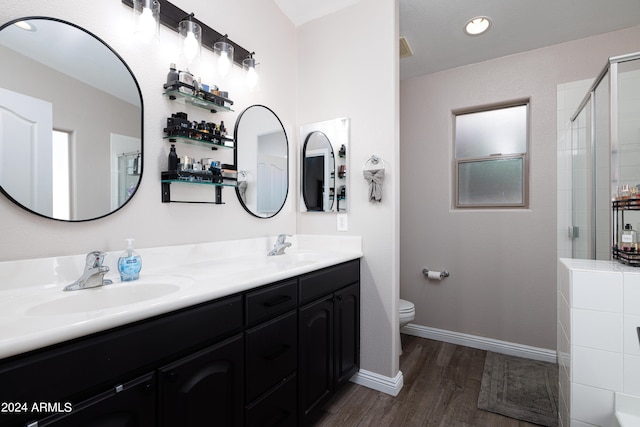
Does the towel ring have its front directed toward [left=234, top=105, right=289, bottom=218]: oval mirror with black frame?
no

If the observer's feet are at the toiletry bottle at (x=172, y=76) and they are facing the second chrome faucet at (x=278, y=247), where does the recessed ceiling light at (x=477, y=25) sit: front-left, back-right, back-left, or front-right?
front-right

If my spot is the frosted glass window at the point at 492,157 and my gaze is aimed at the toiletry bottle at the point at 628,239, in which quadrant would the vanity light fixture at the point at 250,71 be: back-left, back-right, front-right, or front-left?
front-right

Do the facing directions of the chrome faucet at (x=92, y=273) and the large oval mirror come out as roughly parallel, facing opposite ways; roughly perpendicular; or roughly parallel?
roughly parallel

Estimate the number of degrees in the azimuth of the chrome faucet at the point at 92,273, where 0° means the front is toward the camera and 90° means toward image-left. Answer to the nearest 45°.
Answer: approximately 315°

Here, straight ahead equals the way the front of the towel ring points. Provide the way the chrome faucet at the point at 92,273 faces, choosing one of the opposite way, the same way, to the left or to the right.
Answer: to the left

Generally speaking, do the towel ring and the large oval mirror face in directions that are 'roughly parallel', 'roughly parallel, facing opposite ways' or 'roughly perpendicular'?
roughly perpendicular

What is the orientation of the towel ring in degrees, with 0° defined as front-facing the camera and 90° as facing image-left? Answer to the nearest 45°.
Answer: approximately 0°

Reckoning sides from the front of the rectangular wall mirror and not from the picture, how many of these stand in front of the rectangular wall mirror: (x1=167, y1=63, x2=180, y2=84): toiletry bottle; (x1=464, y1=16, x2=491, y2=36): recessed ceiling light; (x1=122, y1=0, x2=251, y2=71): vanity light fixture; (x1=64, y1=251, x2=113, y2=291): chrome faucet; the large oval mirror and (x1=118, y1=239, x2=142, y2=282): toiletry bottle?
5

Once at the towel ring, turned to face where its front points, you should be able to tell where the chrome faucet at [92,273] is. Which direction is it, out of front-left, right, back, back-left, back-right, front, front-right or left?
front-right

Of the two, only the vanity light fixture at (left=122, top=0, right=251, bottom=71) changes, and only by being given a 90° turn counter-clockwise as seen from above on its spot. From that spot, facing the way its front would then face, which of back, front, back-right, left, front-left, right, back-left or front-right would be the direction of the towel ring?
front-right

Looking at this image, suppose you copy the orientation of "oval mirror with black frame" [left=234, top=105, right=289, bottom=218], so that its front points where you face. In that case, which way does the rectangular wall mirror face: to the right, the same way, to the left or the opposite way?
to the right

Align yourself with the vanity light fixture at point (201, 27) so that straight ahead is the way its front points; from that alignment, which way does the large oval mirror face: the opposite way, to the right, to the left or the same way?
the same way

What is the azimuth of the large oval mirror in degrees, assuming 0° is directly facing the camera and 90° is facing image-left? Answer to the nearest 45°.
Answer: approximately 315°

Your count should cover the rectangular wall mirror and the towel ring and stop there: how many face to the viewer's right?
0

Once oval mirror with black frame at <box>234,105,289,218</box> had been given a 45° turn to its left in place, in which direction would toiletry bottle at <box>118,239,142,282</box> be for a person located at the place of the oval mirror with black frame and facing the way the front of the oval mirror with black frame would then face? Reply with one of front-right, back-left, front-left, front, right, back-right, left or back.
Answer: back-right

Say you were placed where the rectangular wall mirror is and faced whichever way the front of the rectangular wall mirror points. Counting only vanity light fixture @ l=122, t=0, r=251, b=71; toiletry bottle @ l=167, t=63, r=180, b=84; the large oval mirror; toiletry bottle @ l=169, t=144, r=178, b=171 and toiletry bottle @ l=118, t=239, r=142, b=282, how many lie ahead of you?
5

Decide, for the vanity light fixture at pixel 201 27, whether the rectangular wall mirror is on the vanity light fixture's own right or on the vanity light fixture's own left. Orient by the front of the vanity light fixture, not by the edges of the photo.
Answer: on the vanity light fixture's own left

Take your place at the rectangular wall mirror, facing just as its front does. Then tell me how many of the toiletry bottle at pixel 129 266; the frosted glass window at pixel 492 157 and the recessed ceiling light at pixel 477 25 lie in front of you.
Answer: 1
